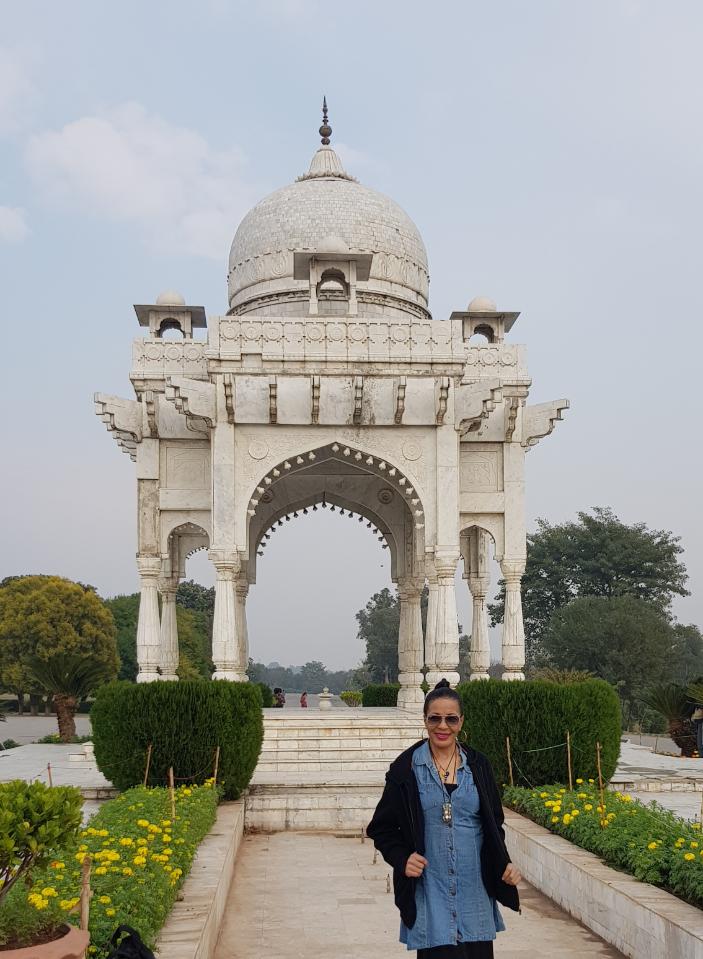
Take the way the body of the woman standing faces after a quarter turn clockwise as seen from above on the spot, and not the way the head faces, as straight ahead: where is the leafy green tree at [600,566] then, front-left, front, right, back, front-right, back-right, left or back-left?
right

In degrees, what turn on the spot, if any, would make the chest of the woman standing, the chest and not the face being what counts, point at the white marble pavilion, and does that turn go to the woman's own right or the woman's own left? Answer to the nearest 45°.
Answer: approximately 180°

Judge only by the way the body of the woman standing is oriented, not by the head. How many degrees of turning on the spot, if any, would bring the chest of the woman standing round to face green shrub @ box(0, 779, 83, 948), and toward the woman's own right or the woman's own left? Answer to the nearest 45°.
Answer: approximately 90° to the woman's own right

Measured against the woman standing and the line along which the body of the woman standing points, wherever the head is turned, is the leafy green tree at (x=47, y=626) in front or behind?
behind

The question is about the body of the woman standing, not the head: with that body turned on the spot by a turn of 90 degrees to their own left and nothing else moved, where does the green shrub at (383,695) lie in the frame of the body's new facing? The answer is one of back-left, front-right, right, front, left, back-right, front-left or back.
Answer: left

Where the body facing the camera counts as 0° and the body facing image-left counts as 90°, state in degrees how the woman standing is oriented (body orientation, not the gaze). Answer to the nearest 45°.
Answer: approximately 0°

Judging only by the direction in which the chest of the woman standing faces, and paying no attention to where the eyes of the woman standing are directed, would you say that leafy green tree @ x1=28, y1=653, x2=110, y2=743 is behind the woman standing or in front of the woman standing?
behind

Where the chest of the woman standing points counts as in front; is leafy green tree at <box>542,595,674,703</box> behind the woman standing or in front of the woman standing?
behind
